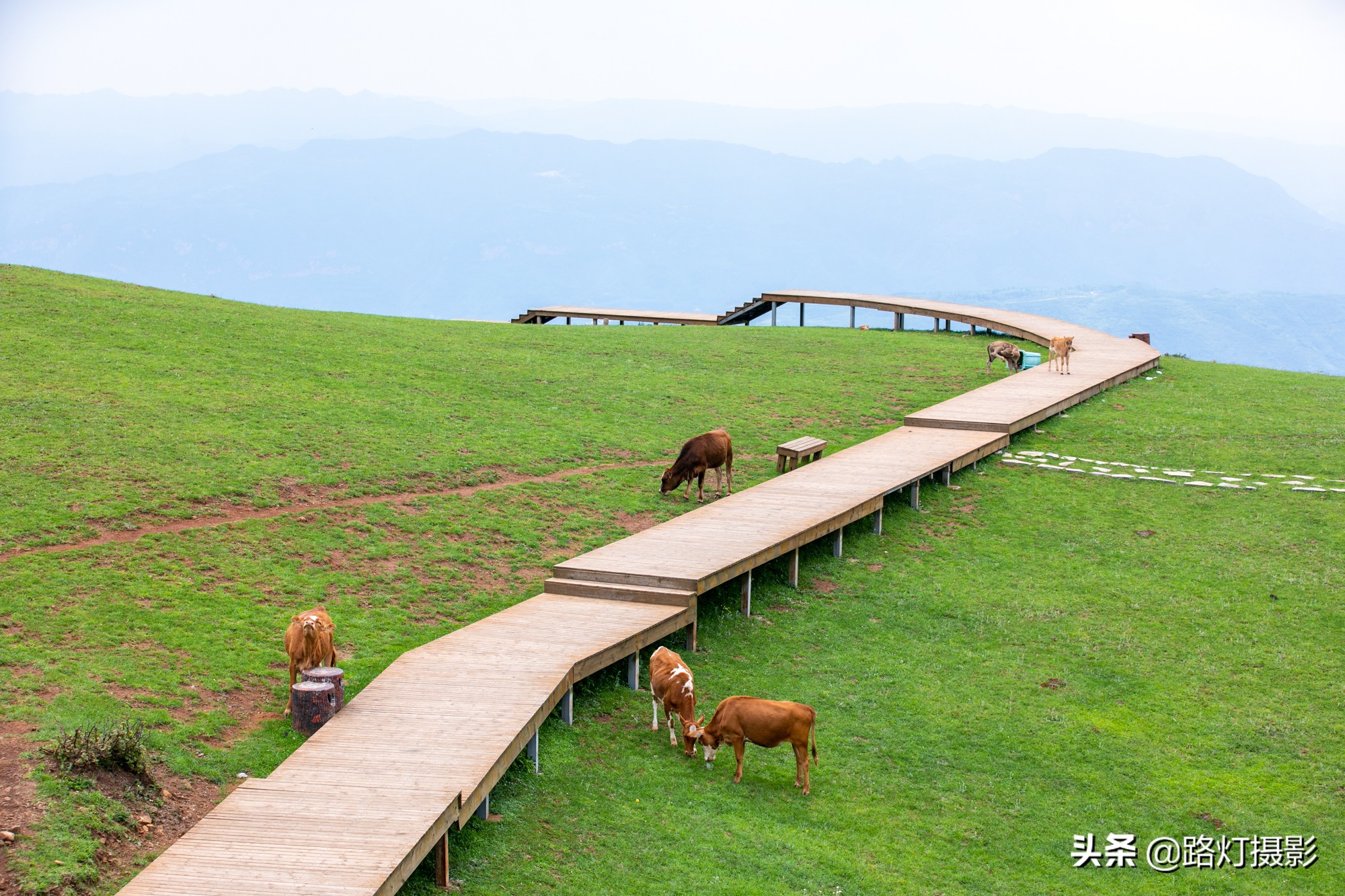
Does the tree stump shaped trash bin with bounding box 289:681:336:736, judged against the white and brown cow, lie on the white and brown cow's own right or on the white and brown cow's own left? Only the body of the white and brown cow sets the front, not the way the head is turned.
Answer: on the white and brown cow's own right

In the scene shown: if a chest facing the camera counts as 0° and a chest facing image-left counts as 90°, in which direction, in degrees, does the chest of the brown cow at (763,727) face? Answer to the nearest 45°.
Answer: approximately 90°

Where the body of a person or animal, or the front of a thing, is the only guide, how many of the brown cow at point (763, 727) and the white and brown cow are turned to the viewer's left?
1

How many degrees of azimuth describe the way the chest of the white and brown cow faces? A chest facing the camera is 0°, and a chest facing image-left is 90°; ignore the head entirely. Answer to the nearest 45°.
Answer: approximately 315°

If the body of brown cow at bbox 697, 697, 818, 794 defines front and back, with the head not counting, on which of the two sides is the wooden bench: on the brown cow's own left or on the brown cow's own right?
on the brown cow's own right

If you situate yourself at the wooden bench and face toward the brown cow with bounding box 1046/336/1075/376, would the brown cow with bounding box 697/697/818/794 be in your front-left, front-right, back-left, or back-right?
back-right

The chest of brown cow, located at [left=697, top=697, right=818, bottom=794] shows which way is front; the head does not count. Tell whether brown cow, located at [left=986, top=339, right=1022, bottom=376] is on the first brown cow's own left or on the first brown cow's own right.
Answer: on the first brown cow's own right

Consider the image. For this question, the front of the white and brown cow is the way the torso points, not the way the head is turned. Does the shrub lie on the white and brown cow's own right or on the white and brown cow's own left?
on the white and brown cow's own right

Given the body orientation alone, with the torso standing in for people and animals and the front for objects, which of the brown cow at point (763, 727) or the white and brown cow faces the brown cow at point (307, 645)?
the brown cow at point (763, 727)
